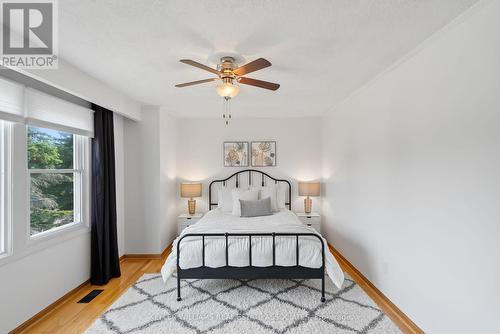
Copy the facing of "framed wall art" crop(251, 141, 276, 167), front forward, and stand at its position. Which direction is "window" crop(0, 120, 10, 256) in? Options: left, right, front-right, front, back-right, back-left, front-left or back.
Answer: front-right

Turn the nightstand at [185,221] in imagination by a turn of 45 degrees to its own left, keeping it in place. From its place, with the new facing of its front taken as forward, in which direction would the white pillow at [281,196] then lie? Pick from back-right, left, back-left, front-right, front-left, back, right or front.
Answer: front-left

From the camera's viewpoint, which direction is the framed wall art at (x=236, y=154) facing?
toward the camera

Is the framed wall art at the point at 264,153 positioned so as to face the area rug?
yes

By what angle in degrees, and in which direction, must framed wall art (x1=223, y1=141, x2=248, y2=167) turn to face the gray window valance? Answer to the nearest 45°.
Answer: approximately 45° to its right

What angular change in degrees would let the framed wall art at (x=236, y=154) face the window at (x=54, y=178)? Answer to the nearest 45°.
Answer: approximately 45° to its right

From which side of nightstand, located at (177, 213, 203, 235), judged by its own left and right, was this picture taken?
front

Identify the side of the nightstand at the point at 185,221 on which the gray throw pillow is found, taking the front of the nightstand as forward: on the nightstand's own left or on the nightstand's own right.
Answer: on the nightstand's own left

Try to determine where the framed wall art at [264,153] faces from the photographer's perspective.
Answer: facing the viewer

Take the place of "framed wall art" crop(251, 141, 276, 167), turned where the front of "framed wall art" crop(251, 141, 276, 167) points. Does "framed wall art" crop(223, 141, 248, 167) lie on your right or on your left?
on your right

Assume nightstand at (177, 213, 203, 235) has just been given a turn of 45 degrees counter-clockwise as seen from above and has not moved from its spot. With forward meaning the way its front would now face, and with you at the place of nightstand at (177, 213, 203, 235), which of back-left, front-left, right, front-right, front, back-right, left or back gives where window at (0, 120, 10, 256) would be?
right

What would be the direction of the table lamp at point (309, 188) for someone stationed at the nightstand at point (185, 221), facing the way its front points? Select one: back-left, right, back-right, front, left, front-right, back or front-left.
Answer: left
